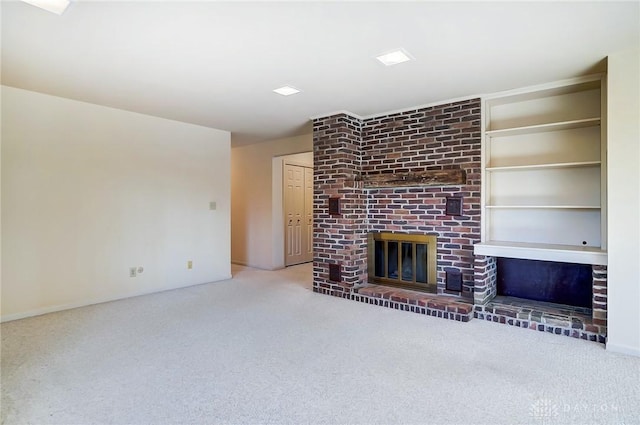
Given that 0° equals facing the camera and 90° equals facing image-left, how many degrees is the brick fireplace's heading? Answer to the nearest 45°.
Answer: approximately 45°

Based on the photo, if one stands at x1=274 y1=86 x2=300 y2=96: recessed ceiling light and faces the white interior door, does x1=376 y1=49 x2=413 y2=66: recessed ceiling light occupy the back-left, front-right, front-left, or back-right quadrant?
back-right

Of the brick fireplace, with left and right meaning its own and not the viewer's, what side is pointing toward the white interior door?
right

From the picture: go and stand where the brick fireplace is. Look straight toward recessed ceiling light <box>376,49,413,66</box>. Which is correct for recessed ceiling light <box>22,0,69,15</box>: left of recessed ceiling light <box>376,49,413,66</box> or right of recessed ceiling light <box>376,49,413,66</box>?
right

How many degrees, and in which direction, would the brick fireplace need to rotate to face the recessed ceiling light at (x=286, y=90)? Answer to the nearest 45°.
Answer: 0° — it already faces it

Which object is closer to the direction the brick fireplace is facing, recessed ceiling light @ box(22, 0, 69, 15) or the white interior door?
the recessed ceiling light
